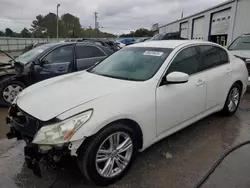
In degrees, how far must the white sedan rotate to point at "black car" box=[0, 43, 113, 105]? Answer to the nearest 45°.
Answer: approximately 90° to its right

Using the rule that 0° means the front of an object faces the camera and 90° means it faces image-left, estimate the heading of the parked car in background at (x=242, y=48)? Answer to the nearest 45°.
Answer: approximately 45°

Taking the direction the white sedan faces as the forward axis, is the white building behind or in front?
behind

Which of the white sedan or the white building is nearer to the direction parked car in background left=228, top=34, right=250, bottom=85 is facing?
the white sedan

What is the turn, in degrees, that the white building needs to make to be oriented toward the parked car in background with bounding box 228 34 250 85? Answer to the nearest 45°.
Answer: approximately 45° to its left

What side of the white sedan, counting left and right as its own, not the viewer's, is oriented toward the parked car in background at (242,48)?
back
